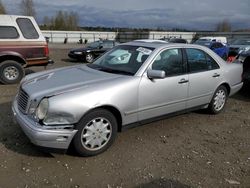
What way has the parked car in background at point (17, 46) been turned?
to the viewer's left

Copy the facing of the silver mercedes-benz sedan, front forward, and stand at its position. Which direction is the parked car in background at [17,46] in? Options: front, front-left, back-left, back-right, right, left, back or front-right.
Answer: right

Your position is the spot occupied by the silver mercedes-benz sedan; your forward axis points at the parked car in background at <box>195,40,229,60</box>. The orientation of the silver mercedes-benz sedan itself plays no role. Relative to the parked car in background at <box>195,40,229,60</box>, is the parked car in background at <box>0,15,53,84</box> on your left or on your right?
left

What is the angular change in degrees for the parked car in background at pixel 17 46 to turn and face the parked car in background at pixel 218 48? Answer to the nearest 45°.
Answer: approximately 135° to its right
